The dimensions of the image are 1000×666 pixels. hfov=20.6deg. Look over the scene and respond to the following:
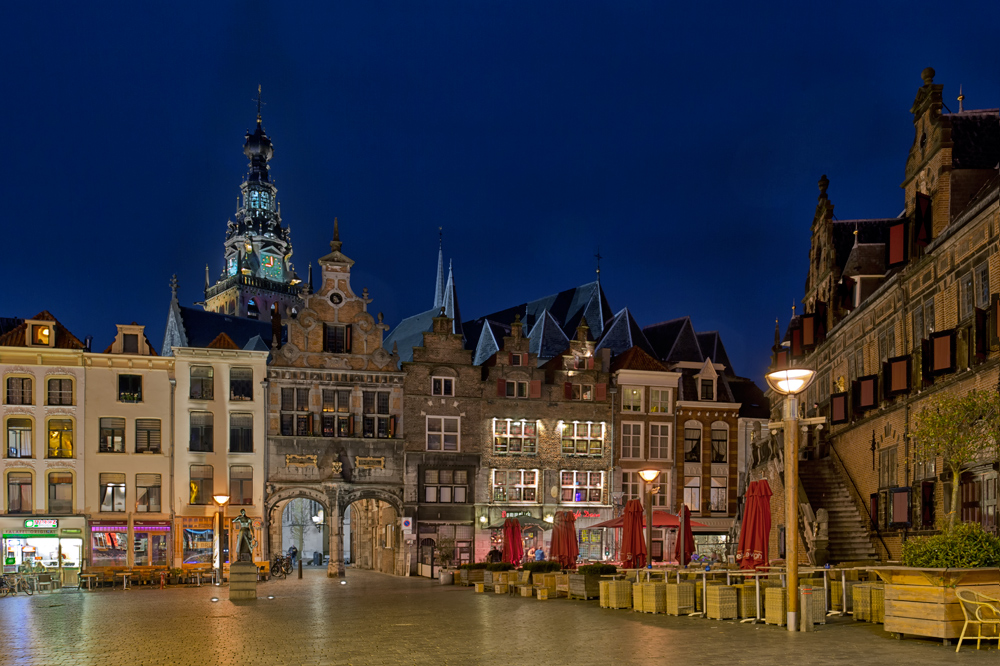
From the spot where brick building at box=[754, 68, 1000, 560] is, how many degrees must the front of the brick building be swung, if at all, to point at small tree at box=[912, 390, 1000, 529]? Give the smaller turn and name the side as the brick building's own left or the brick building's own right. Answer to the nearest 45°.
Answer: approximately 45° to the brick building's own left

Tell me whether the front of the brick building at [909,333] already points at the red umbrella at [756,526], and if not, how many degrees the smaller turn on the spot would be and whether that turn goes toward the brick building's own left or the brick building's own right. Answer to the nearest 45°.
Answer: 0° — it already faces it

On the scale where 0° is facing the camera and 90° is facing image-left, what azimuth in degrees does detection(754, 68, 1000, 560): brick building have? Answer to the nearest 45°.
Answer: approximately 45°
